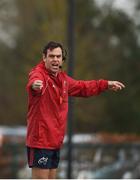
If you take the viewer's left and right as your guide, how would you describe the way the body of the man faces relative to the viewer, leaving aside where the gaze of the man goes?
facing the viewer and to the right of the viewer
